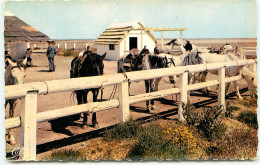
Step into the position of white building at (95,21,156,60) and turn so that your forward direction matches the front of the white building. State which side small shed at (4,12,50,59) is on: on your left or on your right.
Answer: on your right

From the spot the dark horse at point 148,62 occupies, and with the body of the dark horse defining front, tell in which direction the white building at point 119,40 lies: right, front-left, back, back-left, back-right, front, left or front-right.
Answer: back-right

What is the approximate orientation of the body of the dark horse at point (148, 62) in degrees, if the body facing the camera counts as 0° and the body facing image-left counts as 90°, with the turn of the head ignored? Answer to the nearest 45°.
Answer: approximately 45°

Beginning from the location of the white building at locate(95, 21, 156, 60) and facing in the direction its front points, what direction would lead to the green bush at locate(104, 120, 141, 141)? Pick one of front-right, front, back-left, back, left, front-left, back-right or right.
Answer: front-right

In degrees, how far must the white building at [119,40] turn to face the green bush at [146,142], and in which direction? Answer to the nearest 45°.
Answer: approximately 45° to its right

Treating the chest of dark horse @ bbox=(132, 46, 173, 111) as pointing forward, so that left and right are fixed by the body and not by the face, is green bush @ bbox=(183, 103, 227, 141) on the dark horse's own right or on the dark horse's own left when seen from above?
on the dark horse's own left
